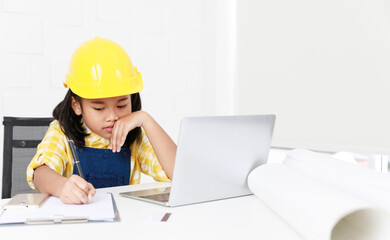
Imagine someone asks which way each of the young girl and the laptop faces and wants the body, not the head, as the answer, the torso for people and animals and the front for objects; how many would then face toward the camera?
1

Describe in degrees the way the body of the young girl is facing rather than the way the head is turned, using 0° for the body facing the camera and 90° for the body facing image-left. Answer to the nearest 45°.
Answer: approximately 0°

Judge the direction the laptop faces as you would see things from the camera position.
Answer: facing away from the viewer and to the left of the viewer
